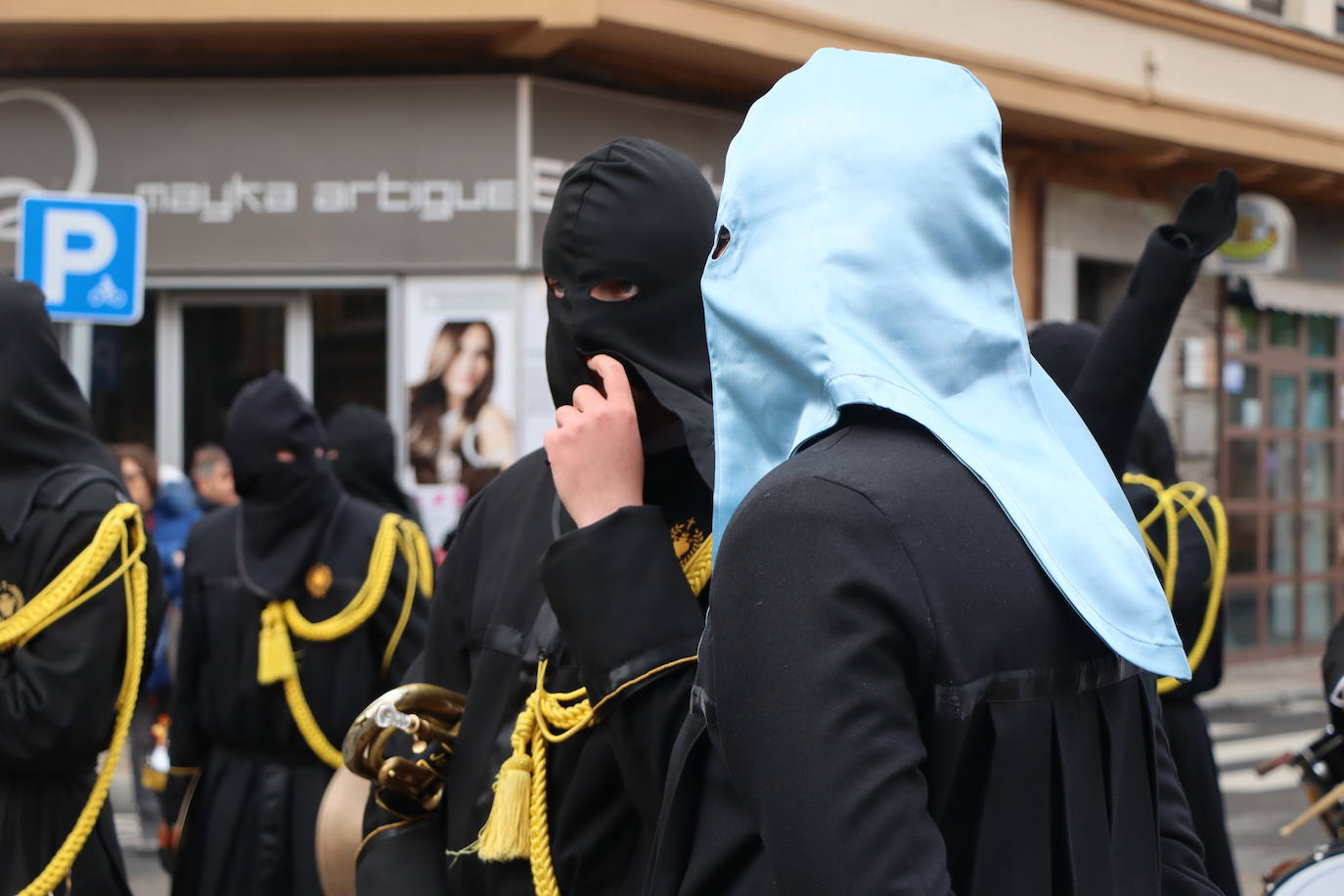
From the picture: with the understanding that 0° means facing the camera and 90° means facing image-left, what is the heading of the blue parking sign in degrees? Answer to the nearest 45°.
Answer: approximately 0°

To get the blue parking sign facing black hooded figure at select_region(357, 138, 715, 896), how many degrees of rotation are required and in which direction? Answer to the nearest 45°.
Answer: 0° — it already faces them

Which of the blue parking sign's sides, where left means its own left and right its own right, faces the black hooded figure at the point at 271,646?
front
